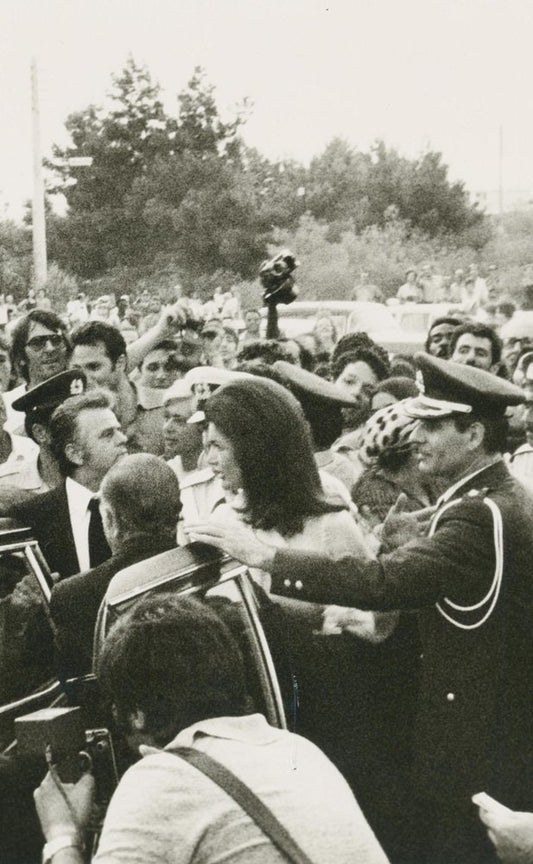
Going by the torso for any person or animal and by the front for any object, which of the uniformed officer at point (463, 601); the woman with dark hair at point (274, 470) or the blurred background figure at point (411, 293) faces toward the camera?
the blurred background figure

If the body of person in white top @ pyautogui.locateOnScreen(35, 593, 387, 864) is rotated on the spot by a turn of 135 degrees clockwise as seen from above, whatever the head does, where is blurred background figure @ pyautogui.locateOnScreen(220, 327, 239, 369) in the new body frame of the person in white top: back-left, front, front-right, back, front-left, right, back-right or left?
left

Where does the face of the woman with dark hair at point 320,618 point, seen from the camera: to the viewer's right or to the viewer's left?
to the viewer's left

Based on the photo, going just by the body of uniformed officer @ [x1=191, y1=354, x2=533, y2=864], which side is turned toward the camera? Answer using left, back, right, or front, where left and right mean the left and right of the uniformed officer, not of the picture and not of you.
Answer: left

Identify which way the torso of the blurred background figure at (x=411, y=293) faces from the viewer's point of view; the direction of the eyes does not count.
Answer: toward the camera

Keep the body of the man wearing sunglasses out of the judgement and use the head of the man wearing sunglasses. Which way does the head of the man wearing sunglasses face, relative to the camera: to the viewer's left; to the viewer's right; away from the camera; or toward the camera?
toward the camera

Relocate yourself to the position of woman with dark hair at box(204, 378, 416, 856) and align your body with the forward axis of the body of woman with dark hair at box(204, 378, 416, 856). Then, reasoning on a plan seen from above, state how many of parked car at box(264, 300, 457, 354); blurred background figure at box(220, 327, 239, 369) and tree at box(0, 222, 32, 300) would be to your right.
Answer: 3

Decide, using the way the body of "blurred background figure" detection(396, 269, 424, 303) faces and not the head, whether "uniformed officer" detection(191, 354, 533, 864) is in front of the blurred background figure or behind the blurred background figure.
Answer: in front

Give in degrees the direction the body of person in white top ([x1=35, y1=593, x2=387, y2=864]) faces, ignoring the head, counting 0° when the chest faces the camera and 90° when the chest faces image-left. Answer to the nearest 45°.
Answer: approximately 135°

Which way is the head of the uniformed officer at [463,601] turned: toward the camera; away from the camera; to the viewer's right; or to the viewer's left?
to the viewer's left

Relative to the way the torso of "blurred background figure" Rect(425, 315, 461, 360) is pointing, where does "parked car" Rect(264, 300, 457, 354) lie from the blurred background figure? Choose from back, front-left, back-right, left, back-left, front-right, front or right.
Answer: back

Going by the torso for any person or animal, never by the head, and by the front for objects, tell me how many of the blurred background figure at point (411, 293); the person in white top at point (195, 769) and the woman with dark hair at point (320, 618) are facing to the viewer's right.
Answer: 0

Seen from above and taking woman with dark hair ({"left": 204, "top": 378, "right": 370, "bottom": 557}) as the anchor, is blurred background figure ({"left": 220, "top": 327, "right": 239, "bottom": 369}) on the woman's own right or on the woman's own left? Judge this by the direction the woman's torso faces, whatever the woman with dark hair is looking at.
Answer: on the woman's own right

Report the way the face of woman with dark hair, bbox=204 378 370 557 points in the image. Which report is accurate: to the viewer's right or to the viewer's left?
to the viewer's left

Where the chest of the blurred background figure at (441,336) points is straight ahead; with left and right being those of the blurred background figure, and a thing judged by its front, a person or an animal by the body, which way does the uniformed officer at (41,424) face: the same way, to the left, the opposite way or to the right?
to the left

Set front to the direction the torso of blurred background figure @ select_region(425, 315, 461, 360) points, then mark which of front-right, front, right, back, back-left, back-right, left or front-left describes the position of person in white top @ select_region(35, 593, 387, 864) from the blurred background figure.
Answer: front

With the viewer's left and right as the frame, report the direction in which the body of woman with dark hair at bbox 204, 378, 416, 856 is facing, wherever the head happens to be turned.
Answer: facing to the left of the viewer
